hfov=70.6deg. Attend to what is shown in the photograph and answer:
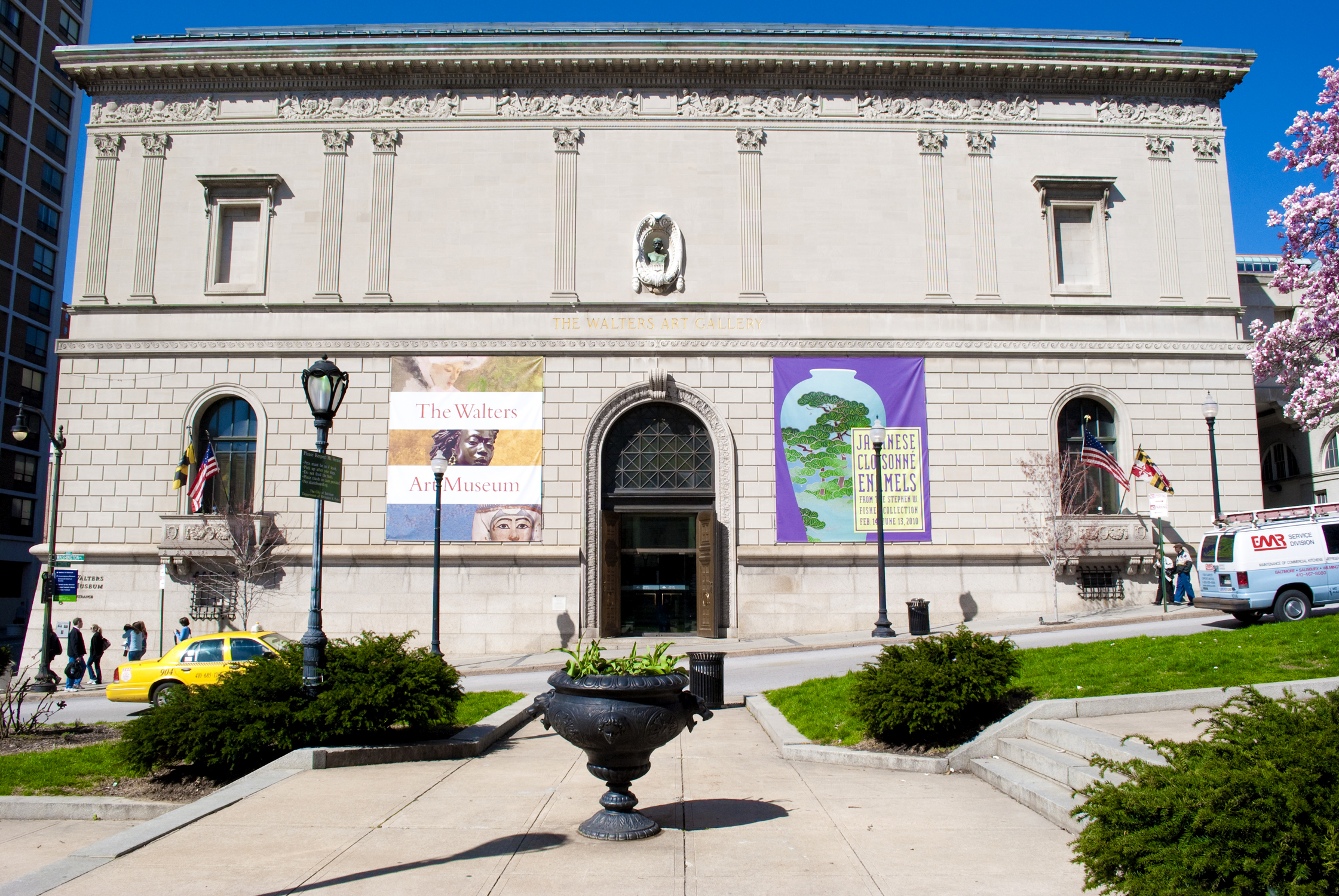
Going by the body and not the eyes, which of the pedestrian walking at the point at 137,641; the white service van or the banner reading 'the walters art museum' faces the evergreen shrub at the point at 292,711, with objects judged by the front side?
the banner reading 'the walters art museum'

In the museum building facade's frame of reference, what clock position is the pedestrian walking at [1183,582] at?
The pedestrian walking is roughly at 9 o'clock from the museum building facade.

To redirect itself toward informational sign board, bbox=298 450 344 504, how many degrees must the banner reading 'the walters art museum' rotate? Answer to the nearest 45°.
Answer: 0° — it already faces it

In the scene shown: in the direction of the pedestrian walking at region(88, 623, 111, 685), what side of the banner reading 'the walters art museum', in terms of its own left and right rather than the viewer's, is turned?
right

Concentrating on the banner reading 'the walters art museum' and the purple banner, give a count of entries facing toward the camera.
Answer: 2

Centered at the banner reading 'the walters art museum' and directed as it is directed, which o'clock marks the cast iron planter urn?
The cast iron planter urn is roughly at 12 o'clock from the banner reading 'the walters art museum'.

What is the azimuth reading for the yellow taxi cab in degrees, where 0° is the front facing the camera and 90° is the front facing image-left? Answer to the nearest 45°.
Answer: approximately 315°

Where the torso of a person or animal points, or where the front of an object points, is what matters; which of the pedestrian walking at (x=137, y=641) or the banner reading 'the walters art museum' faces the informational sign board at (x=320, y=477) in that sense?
the banner reading 'the walters art museum'
